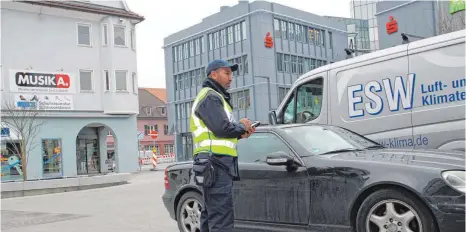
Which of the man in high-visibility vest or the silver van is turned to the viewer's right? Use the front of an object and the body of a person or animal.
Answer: the man in high-visibility vest

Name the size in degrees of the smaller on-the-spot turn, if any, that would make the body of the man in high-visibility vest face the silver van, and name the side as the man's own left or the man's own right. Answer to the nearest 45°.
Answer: approximately 45° to the man's own left

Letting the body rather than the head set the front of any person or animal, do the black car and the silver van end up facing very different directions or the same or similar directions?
very different directions

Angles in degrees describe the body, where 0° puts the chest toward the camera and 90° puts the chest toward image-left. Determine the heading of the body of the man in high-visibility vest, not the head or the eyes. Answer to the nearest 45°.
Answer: approximately 270°

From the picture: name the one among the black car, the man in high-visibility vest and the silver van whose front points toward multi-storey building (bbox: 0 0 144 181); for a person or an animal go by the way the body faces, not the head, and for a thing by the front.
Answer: the silver van

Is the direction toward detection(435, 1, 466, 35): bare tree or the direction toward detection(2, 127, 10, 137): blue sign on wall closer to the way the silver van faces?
the blue sign on wall

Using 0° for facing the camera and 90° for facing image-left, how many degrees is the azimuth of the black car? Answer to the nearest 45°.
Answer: approximately 315°

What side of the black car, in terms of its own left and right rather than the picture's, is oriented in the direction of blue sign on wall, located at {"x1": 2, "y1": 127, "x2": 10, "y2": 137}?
back

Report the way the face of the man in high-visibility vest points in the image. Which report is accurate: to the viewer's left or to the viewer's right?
to the viewer's right

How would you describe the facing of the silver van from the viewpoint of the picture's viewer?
facing away from the viewer and to the left of the viewer

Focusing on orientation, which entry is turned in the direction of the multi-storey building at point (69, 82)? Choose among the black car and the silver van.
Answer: the silver van

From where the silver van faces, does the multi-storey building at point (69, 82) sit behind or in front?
in front
